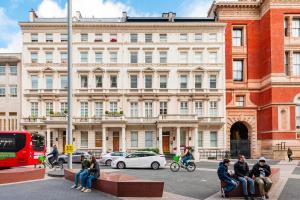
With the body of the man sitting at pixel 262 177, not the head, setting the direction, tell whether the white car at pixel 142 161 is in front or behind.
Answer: behind

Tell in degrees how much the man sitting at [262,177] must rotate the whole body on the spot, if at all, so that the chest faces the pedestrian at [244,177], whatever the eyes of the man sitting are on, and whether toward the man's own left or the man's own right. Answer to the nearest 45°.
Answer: approximately 45° to the man's own right

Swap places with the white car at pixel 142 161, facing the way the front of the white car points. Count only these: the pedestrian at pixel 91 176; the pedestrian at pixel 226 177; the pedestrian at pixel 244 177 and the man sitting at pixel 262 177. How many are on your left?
4

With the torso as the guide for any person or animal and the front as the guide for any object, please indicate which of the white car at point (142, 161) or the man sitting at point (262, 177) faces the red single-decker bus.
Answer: the white car

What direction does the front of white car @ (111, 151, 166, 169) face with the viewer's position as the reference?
facing to the left of the viewer

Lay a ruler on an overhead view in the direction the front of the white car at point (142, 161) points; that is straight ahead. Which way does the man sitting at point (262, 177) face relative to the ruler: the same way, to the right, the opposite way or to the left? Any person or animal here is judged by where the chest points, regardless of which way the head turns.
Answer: to the left

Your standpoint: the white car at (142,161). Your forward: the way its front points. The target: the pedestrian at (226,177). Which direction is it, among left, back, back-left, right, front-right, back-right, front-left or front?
left

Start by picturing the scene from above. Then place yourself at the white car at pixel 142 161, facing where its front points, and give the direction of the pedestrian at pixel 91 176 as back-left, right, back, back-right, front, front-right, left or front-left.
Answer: left

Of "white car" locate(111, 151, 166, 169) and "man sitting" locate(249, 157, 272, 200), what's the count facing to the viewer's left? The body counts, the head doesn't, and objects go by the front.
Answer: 1

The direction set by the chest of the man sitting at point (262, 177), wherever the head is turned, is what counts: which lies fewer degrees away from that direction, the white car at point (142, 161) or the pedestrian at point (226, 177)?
the pedestrian

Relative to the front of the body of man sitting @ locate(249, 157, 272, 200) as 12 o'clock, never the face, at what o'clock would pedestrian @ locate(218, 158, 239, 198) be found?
The pedestrian is roughly at 2 o'clock from the man sitting.
